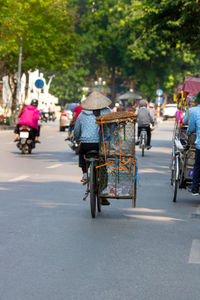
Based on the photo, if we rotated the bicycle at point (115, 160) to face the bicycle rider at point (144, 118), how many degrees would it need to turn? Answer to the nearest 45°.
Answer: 0° — it already faces them

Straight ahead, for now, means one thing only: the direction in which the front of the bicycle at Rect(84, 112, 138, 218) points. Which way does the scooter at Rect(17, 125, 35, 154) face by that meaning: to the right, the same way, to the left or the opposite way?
the same way

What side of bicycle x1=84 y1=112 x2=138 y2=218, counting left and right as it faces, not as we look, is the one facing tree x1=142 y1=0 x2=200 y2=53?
front

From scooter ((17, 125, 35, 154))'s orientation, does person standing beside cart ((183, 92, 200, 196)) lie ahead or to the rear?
to the rear

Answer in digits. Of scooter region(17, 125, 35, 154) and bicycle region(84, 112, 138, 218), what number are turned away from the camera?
2

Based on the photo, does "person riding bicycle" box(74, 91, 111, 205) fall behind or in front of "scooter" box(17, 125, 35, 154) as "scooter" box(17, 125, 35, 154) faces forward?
behind

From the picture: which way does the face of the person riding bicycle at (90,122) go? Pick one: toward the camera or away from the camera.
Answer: away from the camera

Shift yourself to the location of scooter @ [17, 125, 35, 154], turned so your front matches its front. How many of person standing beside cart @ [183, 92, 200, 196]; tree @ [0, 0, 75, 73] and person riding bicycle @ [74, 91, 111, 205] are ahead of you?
1

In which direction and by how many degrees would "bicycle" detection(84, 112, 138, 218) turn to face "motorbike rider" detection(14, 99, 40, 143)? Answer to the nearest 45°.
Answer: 0° — it already faces them

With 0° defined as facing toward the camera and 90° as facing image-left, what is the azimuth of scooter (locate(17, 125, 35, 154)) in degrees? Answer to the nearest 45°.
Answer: approximately 180°

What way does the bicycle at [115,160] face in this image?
away from the camera

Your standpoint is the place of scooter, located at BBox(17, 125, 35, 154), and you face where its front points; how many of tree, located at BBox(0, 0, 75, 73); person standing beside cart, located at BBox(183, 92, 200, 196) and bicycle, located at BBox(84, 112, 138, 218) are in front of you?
1

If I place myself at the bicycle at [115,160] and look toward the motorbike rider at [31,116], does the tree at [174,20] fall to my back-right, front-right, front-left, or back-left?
front-right

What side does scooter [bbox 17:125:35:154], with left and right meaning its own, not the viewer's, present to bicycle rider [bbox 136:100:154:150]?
right

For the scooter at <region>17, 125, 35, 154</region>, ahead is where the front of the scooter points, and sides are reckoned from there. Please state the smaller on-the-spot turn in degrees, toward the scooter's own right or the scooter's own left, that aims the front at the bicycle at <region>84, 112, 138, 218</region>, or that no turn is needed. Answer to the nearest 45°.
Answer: approximately 180°

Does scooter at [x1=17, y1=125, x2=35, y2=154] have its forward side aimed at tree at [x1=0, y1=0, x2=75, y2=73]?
yes
